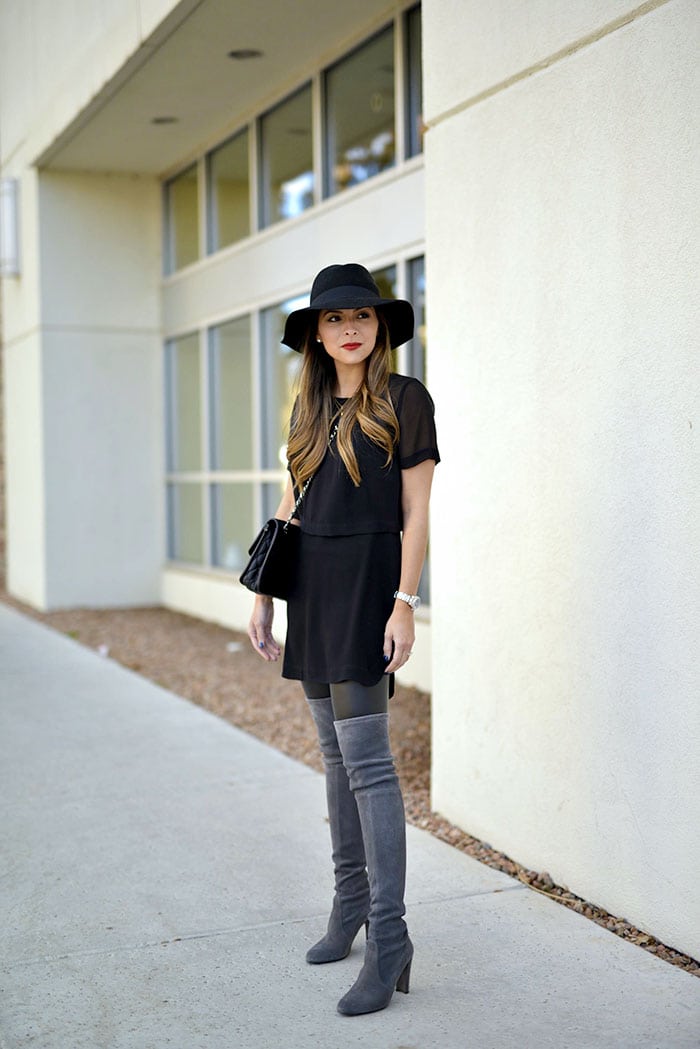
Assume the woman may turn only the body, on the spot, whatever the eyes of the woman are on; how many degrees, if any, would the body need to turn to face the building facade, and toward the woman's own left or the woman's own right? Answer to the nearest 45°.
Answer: approximately 180°

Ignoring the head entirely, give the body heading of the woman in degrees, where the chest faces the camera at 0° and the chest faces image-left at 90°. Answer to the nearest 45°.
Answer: approximately 45°

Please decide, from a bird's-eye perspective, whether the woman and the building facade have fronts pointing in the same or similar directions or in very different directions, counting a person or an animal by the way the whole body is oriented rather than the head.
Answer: same or similar directions

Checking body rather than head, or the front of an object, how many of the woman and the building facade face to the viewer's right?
0

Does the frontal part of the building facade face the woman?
yes
